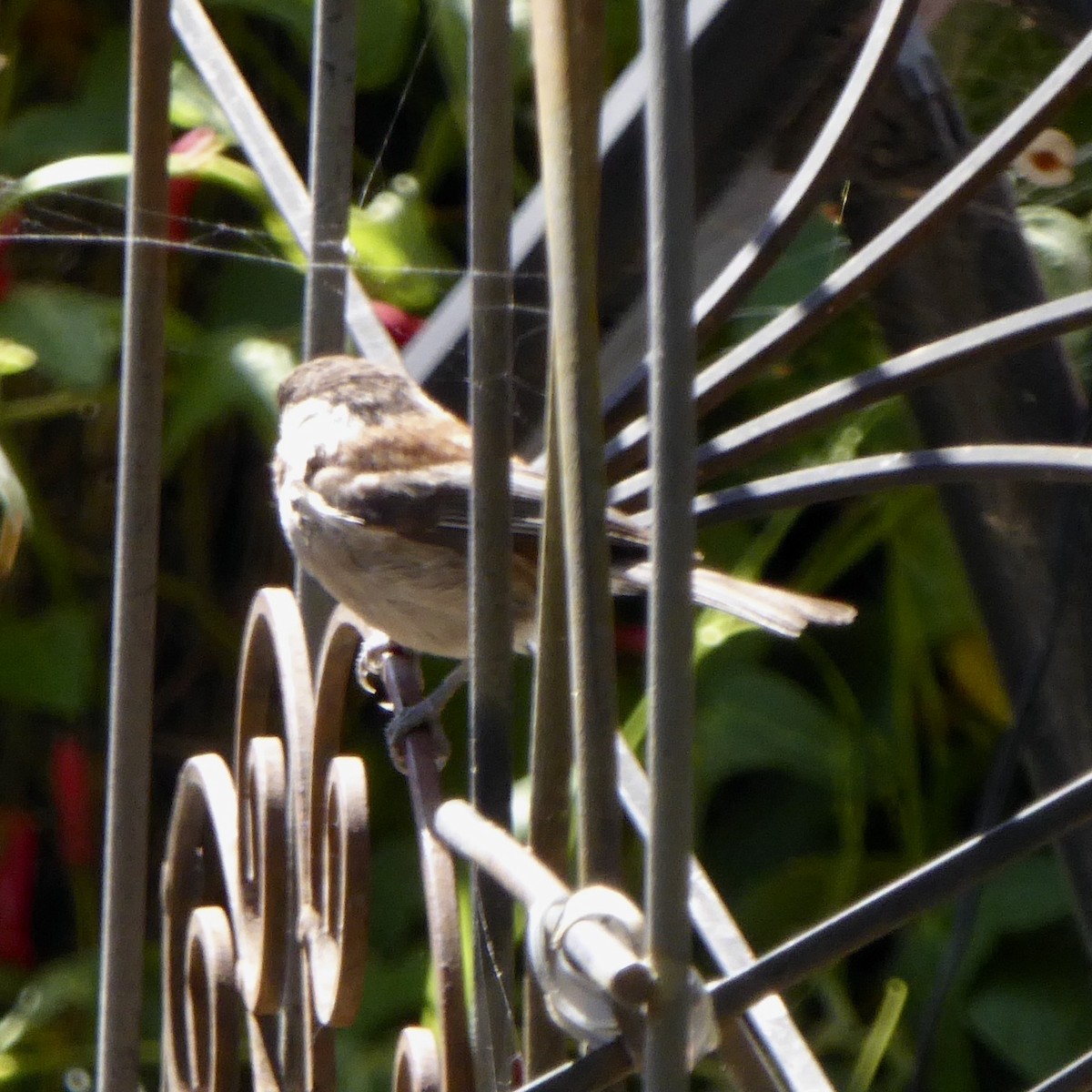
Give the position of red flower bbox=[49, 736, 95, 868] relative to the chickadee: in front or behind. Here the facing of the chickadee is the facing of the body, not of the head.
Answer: in front

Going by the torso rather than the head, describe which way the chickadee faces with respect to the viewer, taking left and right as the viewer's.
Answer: facing to the left of the viewer

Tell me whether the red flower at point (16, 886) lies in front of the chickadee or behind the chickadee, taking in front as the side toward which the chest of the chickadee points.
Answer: in front

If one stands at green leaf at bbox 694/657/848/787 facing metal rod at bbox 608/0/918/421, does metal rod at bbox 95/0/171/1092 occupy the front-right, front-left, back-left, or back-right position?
front-right
